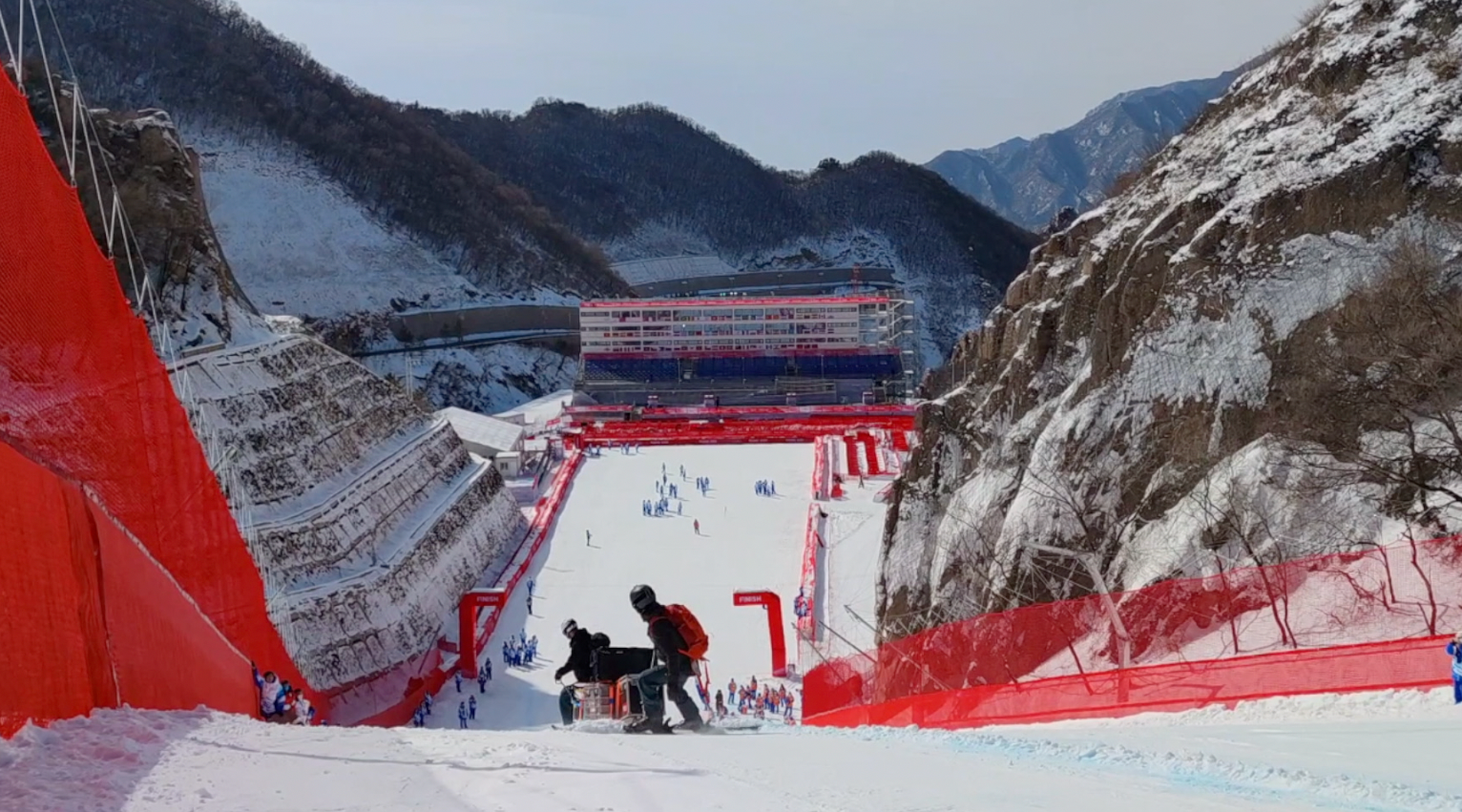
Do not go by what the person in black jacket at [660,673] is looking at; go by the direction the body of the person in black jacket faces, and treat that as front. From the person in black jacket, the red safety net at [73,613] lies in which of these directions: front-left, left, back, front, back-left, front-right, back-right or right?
front-left

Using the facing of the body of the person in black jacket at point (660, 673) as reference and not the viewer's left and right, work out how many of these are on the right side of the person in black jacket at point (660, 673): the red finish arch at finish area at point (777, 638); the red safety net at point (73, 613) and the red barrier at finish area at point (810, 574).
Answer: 2

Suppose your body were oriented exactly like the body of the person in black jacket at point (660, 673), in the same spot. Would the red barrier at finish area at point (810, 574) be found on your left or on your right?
on your right

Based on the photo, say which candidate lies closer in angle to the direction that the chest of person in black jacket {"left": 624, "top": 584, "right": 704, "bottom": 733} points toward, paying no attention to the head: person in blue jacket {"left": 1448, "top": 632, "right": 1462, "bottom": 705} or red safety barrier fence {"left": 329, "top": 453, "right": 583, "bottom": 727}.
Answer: the red safety barrier fence
